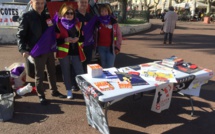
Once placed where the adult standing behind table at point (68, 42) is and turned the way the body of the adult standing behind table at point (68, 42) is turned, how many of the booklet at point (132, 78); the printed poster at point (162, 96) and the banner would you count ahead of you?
2

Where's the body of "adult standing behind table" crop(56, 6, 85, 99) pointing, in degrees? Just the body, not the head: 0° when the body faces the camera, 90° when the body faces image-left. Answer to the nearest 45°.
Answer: approximately 315°

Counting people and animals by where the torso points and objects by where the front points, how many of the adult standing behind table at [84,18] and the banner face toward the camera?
2

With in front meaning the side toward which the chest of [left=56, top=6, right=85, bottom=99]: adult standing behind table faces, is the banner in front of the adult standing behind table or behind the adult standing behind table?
behind

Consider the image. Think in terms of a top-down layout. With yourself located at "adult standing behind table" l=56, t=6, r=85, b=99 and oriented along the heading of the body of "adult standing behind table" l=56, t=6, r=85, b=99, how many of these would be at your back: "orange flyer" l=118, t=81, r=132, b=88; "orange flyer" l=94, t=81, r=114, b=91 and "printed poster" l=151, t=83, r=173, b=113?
0

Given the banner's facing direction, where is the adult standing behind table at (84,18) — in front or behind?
in front

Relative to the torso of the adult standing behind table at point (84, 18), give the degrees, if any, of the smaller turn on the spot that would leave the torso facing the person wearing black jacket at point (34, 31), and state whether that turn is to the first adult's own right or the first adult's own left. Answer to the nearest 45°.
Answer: approximately 45° to the first adult's own right

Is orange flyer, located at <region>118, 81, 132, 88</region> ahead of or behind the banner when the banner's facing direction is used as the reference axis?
ahead

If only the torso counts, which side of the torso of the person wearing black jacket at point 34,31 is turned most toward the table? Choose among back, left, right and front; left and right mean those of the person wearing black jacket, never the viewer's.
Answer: front

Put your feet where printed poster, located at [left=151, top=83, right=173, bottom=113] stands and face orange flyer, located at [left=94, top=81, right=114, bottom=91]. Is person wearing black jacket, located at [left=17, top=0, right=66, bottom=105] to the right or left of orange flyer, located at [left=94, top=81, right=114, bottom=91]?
right

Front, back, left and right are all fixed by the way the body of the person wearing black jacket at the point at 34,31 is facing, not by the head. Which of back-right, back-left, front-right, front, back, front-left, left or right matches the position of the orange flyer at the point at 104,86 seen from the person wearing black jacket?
front

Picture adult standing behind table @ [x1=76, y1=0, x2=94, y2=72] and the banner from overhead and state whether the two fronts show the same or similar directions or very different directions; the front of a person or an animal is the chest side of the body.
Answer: same or similar directions

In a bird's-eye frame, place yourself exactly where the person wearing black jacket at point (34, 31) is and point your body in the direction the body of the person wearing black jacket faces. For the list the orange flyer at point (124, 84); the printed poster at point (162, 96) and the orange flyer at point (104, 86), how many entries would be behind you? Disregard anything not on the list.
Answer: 0

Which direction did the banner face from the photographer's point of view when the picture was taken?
facing the viewer

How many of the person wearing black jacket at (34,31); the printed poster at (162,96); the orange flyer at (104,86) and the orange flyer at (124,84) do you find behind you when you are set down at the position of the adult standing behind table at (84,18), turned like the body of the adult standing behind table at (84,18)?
0
